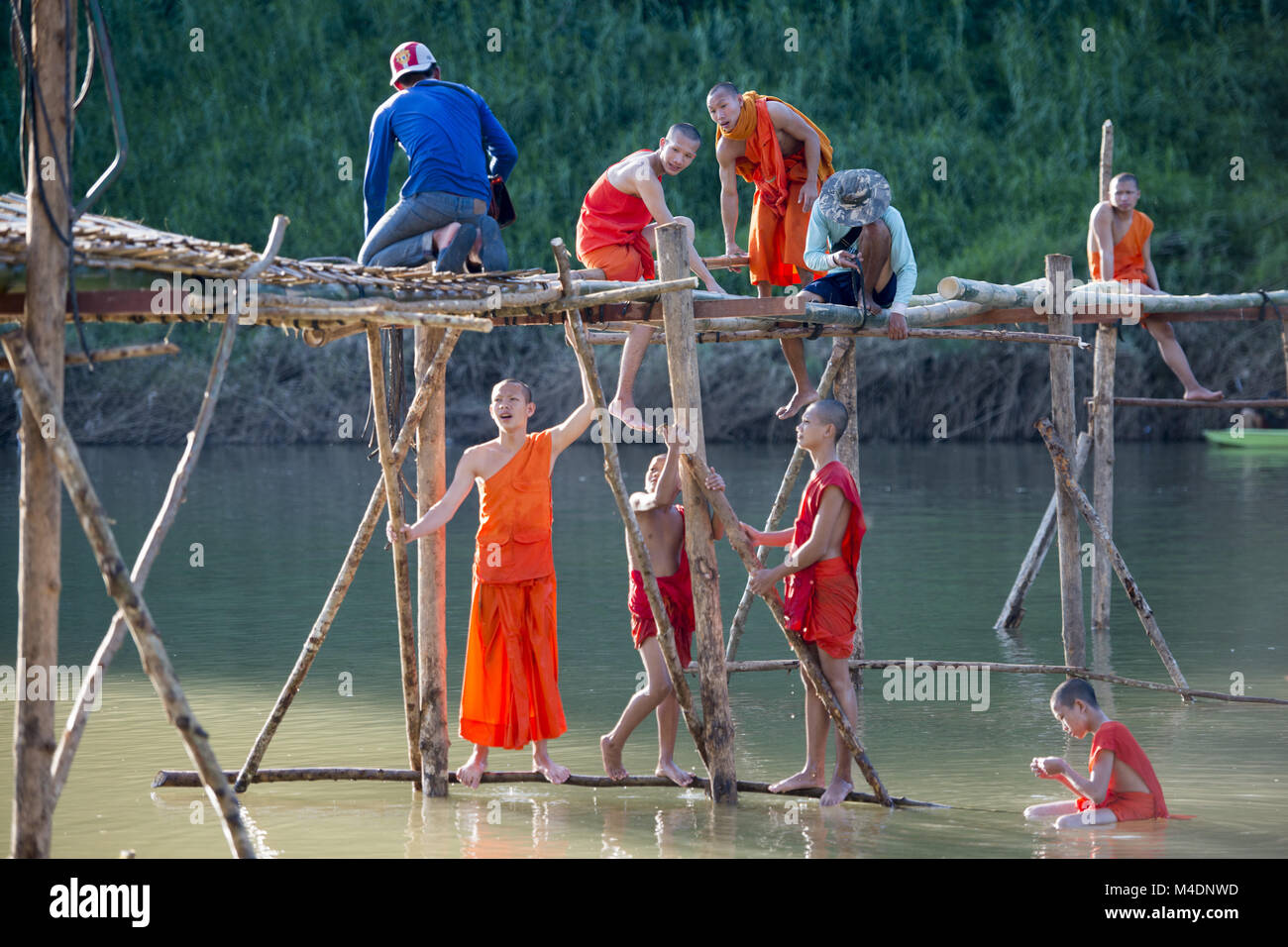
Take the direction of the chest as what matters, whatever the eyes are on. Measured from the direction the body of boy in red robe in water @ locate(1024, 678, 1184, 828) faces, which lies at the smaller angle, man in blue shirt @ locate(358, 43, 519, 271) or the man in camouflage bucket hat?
the man in blue shirt

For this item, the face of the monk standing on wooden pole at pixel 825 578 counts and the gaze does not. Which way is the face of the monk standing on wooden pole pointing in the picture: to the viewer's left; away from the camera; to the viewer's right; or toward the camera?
to the viewer's left

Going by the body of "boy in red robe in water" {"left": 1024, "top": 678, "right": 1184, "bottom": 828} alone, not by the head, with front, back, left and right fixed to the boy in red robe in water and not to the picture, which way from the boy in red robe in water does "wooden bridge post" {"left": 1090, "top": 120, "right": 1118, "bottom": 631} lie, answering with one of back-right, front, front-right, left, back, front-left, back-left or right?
right

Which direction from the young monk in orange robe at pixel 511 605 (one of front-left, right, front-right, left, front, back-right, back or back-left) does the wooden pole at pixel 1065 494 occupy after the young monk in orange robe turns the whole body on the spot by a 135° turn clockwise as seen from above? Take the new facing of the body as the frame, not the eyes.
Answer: right

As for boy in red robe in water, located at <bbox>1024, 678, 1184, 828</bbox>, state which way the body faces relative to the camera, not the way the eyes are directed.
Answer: to the viewer's left

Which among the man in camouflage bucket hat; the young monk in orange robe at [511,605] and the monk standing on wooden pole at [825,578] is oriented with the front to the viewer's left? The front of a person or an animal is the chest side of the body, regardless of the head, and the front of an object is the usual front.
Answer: the monk standing on wooden pole

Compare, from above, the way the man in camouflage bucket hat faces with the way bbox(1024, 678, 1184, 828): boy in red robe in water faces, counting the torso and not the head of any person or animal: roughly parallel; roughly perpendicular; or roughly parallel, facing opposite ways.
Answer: roughly perpendicular

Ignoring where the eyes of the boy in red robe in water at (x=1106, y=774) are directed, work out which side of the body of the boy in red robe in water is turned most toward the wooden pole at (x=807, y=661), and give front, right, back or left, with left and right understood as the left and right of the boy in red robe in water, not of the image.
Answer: front

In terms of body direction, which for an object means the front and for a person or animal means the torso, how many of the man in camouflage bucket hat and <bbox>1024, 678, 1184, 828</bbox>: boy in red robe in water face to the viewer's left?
1

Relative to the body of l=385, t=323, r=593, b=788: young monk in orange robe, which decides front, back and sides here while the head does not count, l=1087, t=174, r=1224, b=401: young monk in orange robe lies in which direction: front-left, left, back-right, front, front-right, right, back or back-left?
back-left

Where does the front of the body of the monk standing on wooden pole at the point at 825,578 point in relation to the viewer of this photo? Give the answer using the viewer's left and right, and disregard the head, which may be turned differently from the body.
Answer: facing to the left of the viewer
